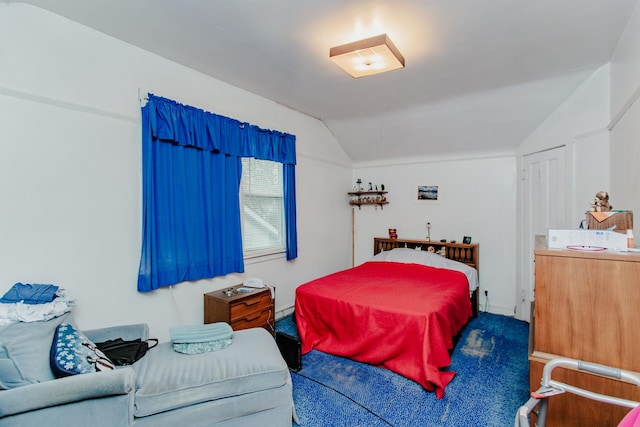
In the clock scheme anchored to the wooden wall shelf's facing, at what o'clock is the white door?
The white door is roughly at 10 o'clock from the wooden wall shelf.

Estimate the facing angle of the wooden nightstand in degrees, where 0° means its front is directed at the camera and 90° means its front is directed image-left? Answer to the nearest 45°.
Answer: approximately 315°

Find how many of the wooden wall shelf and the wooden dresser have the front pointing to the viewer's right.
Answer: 0

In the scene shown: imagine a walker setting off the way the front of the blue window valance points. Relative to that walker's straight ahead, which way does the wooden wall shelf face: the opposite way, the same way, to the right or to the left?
to the right

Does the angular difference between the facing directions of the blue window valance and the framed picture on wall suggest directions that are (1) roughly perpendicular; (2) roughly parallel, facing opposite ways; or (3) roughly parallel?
roughly perpendicular

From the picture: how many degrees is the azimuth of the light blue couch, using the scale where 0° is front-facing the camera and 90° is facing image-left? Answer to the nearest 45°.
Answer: approximately 270°

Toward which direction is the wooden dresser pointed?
to the viewer's left

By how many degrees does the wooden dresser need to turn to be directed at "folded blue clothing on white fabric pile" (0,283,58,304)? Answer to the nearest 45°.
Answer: approximately 45° to its left

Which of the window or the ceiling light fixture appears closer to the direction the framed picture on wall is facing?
the ceiling light fixture
